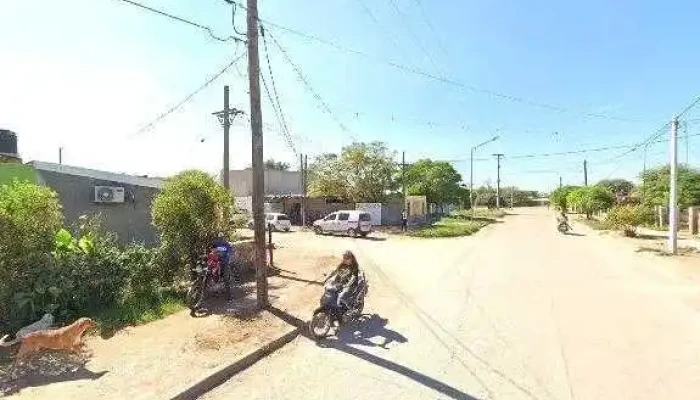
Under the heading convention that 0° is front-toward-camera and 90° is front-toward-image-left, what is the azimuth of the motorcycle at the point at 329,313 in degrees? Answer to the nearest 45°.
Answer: approximately 45°

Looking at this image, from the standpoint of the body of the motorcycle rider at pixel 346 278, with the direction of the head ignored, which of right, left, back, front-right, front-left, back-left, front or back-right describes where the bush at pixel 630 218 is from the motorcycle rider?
back

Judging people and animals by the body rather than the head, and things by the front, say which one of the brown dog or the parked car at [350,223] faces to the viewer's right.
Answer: the brown dog

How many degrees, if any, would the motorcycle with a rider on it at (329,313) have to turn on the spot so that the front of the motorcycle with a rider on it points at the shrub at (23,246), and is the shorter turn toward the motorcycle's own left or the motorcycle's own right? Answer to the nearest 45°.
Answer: approximately 45° to the motorcycle's own right

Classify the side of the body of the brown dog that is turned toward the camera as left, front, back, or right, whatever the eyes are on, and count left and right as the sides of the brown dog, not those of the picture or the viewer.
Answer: right

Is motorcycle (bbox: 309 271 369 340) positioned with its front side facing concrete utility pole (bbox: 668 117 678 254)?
no

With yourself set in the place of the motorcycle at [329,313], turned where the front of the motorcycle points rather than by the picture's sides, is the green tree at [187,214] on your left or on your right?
on your right

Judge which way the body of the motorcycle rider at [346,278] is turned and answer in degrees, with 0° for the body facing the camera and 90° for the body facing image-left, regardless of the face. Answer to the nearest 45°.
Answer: approximately 45°

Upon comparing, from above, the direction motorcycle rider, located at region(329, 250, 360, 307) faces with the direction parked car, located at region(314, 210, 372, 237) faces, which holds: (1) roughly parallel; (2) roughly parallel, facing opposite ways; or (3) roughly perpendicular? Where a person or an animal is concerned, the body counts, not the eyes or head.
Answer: roughly perpendicular

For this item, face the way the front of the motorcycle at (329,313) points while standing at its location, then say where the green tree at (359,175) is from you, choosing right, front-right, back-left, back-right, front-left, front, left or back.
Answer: back-right

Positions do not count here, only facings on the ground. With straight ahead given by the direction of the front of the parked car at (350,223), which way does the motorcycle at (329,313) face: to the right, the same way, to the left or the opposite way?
to the left

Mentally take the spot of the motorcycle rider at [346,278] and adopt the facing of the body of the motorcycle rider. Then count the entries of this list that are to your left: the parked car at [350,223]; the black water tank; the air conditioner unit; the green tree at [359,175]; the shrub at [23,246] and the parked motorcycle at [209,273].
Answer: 0

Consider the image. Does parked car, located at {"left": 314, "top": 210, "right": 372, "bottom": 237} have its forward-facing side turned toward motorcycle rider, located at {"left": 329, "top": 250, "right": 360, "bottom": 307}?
no
